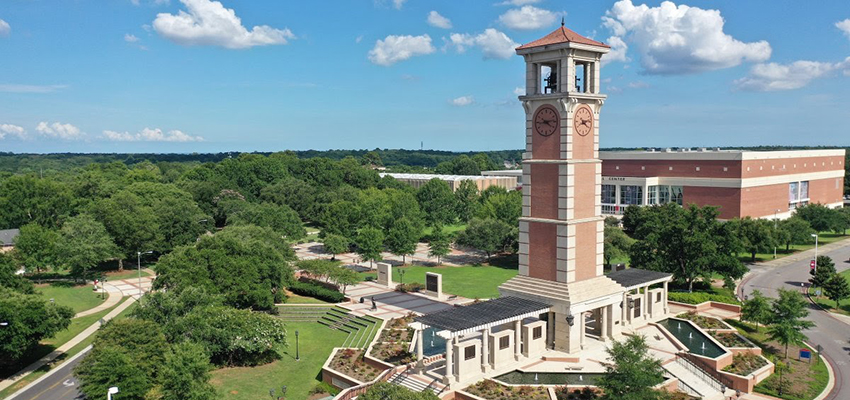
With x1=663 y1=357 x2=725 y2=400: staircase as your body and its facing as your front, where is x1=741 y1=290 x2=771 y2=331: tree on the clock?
The tree is roughly at 8 o'clock from the staircase.

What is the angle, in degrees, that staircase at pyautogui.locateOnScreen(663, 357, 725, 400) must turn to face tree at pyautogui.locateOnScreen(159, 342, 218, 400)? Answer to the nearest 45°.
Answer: approximately 90° to its right

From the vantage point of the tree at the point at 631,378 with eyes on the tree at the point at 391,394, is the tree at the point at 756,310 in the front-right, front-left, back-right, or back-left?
back-right

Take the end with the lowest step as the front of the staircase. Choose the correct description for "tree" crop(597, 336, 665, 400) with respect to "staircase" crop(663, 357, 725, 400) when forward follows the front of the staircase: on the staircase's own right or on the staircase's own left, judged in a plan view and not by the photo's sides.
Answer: on the staircase's own right

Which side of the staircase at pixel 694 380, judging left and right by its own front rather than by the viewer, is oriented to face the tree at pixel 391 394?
right

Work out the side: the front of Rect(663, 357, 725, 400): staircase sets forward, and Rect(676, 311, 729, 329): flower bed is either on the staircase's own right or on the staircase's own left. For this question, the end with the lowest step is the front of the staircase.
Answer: on the staircase's own left

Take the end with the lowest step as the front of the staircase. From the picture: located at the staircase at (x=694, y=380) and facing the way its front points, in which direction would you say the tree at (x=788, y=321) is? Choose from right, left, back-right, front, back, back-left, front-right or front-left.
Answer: left

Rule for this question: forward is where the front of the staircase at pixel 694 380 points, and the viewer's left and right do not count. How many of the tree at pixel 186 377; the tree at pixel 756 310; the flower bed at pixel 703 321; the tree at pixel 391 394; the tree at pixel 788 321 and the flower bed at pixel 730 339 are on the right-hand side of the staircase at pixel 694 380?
2

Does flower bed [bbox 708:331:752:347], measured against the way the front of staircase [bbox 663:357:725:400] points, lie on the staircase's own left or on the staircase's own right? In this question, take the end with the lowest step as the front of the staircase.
on the staircase's own left

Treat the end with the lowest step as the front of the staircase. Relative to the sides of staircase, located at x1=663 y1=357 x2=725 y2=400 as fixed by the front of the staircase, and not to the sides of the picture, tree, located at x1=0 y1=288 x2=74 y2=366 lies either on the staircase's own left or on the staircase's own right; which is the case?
on the staircase's own right

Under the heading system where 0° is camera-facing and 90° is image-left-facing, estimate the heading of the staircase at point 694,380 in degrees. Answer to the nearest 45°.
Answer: approximately 315°
